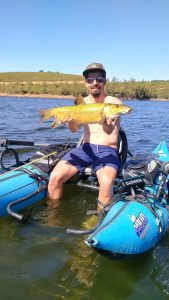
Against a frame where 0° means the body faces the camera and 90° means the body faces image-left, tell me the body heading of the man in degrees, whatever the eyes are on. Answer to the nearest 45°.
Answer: approximately 0°
